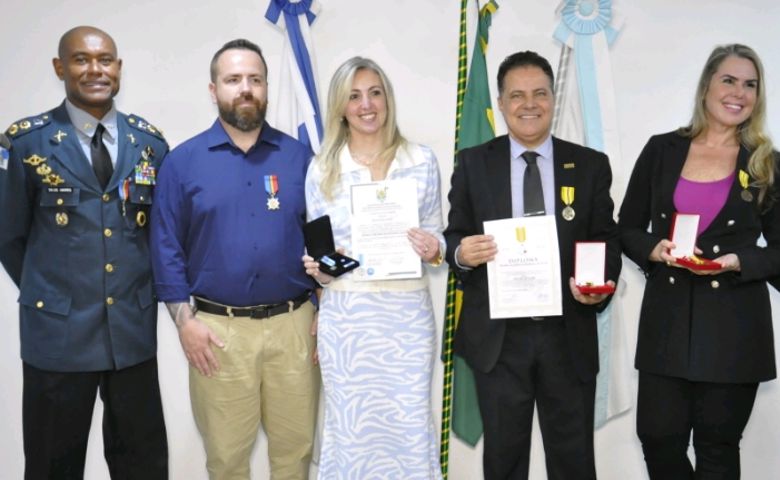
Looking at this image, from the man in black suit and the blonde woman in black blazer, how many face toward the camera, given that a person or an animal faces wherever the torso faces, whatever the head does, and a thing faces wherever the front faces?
2

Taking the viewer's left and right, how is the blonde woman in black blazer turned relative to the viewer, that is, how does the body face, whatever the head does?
facing the viewer

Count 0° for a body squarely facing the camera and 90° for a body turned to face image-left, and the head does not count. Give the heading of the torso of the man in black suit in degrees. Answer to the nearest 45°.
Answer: approximately 0°

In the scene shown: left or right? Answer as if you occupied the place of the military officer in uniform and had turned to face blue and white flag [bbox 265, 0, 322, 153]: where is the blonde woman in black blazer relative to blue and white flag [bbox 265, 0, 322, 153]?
right

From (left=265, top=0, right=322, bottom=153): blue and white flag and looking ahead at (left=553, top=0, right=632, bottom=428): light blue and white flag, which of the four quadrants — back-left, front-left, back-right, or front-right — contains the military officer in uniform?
back-right

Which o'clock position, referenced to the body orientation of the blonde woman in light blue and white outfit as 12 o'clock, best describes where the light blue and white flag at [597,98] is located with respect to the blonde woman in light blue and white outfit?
The light blue and white flag is roughly at 8 o'clock from the blonde woman in light blue and white outfit.

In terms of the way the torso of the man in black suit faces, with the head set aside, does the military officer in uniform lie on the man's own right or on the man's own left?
on the man's own right

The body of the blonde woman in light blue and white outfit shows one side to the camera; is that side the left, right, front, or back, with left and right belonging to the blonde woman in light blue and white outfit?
front

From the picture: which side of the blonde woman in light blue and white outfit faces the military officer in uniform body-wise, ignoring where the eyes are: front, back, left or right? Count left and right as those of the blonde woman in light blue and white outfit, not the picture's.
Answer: right
